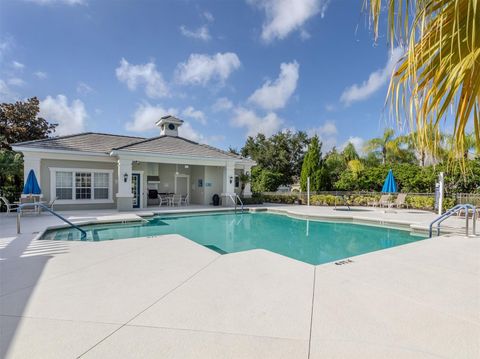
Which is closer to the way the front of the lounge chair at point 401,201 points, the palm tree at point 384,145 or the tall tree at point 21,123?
the tall tree

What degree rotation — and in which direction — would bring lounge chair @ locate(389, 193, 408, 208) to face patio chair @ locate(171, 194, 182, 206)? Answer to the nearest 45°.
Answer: approximately 45° to its right

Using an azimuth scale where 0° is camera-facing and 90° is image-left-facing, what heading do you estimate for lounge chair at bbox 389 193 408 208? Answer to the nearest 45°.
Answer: approximately 45°

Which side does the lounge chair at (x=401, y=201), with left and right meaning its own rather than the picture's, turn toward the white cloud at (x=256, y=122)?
right
